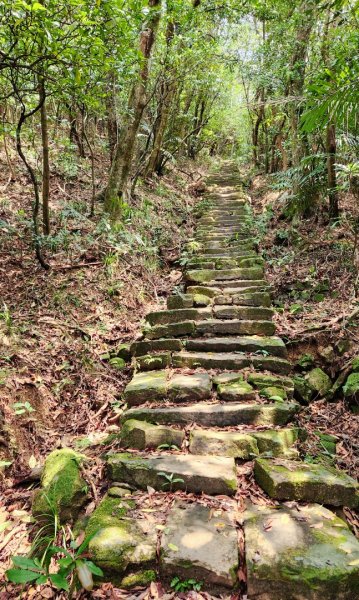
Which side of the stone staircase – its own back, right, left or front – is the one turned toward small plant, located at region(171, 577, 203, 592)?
front

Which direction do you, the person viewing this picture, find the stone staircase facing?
facing the viewer

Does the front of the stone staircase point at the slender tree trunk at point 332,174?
no

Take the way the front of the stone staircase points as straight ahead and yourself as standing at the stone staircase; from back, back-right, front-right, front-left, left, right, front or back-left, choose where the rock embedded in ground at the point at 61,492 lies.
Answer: right

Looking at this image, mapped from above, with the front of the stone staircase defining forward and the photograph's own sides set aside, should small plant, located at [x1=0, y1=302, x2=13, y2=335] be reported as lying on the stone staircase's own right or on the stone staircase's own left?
on the stone staircase's own right

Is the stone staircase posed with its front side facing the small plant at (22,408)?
no

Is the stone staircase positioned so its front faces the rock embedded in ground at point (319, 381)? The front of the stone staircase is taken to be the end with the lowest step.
no

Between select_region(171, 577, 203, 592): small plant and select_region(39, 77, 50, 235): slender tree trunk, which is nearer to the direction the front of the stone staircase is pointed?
the small plant
